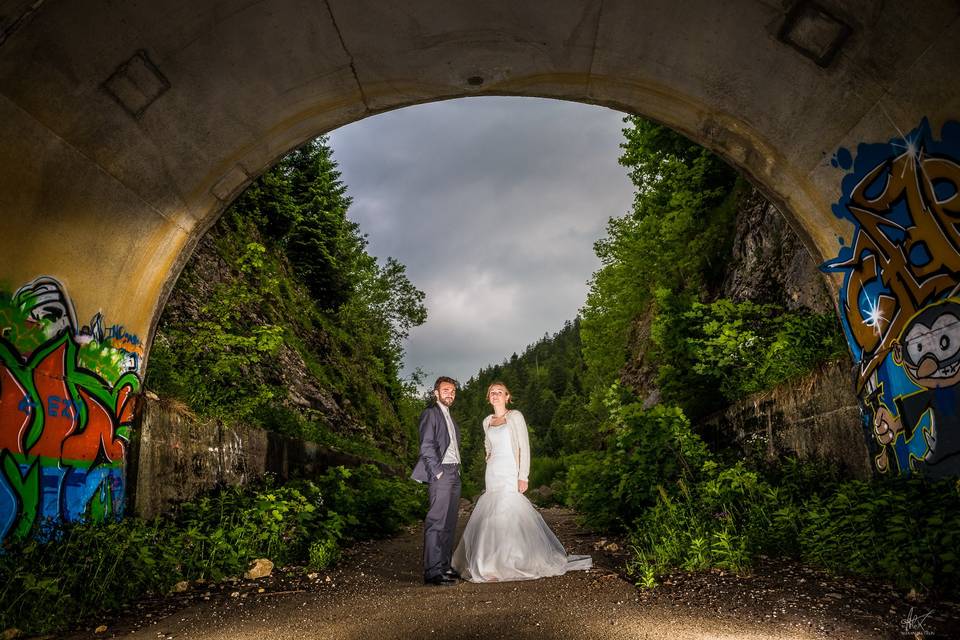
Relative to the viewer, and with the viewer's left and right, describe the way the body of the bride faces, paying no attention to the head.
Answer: facing the viewer and to the left of the viewer

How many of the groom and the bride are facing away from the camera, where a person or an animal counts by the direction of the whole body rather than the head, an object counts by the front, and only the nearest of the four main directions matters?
0
